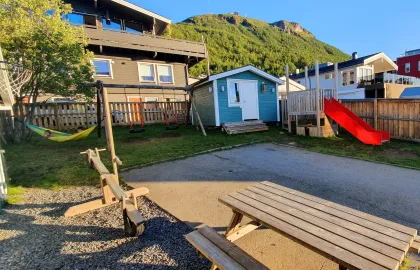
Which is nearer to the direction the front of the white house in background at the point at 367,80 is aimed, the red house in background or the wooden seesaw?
the wooden seesaw

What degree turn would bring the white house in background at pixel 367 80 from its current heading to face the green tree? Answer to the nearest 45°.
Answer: approximately 90° to its right

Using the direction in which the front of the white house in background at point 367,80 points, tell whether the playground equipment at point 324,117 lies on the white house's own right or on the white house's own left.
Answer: on the white house's own right

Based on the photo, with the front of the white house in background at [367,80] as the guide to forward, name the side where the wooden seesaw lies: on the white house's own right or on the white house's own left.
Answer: on the white house's own right

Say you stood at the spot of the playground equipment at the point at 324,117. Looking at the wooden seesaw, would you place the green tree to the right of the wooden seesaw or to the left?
right

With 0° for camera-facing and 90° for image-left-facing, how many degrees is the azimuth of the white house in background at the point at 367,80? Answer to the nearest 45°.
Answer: approximately 315°

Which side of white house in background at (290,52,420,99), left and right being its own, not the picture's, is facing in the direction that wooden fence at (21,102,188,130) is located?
right

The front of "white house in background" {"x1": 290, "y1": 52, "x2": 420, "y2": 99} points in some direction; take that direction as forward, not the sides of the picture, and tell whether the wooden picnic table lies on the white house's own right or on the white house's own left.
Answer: on the white house's own right

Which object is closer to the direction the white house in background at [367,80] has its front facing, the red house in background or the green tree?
the green tree

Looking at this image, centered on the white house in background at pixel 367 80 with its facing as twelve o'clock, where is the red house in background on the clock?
The red house in background is roughly at 8 o'clock from the white house in background.
